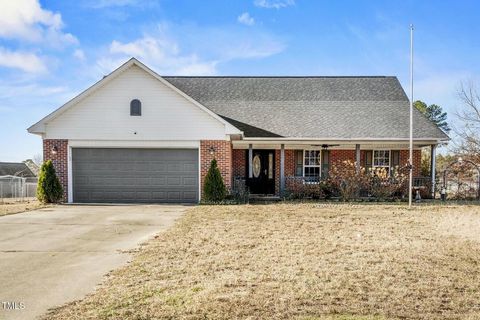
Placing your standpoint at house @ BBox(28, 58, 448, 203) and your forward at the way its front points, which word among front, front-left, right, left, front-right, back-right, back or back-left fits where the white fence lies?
back-right

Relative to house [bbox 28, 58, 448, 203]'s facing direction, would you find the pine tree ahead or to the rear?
to the rear

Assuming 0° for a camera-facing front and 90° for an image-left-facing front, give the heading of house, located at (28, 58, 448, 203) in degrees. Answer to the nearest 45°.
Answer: approximately 0°

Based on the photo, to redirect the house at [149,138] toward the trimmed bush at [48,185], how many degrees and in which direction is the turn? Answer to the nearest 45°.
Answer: approximately 90° to its right

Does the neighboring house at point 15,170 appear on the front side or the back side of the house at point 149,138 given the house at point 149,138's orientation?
on the back side

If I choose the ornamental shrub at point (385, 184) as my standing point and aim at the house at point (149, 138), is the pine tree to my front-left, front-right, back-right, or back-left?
back-right
